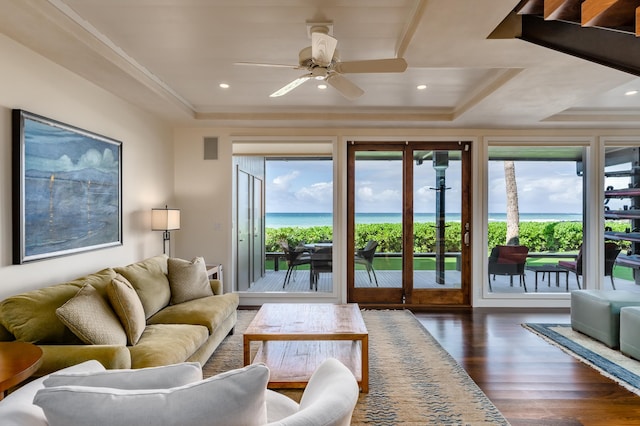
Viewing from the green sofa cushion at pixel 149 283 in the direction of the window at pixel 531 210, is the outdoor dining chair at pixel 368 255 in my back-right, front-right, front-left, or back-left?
front-left

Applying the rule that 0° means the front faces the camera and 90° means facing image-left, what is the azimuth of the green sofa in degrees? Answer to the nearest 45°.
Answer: approximately 315°

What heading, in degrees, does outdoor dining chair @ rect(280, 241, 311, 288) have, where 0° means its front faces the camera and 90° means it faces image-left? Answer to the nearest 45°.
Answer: approximately 270°

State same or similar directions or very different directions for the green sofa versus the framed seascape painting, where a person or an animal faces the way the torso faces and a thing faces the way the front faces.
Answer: same or similar directions

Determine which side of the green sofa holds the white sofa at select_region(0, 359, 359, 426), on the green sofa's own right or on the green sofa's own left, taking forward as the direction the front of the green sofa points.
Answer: on the green sofa's own right

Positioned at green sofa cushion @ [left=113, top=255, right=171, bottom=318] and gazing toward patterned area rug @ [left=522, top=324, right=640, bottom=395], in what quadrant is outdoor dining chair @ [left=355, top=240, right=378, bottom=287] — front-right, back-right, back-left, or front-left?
front-left

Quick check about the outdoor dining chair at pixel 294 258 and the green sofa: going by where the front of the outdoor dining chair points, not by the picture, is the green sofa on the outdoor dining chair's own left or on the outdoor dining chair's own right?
on the outdoor dining chair's own right

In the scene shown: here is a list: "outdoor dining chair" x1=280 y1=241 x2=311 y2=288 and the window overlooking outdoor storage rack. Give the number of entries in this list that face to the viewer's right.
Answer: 1

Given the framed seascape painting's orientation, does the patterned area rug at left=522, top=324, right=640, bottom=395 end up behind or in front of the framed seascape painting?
in front

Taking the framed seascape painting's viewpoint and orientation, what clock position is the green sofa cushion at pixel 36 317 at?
The green sofa cushion is roughly at 2 o'clock from the framed seascape painting.

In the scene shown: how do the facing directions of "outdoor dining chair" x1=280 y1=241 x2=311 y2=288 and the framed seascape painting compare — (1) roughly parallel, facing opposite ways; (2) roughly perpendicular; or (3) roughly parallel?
roughly parallel

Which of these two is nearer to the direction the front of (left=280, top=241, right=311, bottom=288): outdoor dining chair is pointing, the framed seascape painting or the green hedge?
the green hedge

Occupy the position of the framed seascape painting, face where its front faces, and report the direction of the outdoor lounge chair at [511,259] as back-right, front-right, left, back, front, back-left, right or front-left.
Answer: front-left
